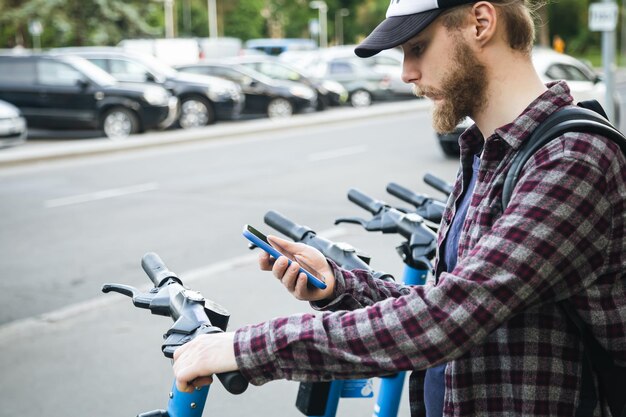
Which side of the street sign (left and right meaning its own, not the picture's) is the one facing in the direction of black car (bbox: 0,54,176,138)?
right

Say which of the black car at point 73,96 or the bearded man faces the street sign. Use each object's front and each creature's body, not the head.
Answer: the black car

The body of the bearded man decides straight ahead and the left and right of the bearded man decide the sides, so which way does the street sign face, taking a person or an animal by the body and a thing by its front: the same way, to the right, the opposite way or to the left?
to the left

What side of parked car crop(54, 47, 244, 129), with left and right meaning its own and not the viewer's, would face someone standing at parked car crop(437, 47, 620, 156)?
front

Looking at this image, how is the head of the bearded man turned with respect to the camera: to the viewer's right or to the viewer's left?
to the viewer's left

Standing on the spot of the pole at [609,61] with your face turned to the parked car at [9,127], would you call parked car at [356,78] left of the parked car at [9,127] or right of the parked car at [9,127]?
right

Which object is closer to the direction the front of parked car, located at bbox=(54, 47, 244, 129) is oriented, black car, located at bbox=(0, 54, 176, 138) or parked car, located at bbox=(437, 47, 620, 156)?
the parked car

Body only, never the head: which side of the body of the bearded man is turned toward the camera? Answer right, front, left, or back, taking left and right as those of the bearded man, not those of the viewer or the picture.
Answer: left

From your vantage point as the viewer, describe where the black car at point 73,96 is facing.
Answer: facing the viewer and to the right of the viewer

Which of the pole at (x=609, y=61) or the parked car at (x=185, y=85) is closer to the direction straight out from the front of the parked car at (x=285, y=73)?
the pole

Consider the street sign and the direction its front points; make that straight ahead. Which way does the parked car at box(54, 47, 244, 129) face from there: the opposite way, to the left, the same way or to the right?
to the left

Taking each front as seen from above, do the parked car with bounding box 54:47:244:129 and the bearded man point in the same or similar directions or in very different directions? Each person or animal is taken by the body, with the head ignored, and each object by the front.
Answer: very different directions
